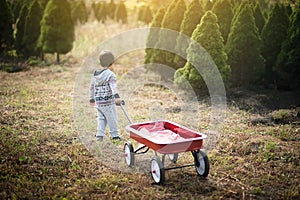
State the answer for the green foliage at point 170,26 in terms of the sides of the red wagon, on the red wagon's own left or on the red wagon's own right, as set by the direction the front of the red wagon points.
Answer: on the red wagon's own right

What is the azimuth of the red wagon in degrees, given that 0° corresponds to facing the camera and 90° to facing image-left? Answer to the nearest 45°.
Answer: approximately 135°

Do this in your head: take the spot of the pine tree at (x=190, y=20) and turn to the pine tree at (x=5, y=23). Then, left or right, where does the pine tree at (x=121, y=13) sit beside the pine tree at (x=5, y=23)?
right

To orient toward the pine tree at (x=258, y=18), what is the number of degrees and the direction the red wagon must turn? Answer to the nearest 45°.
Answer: approximately 45° to its right

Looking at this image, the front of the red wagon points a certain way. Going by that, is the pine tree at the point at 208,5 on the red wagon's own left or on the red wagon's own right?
on the red wagon's own right
